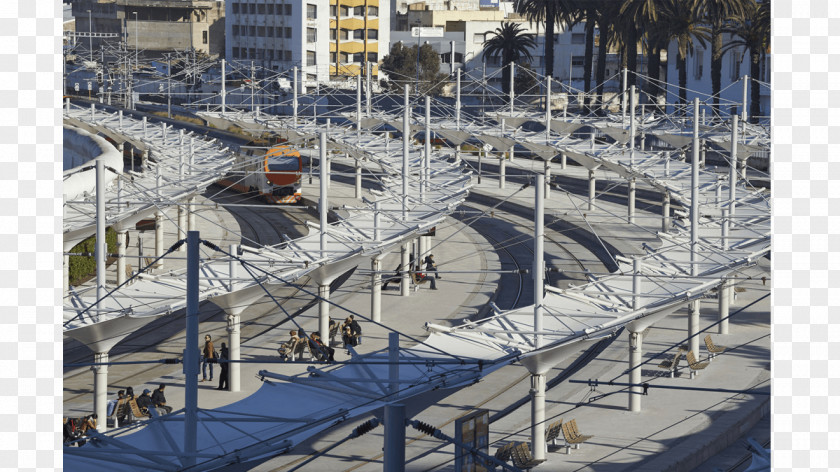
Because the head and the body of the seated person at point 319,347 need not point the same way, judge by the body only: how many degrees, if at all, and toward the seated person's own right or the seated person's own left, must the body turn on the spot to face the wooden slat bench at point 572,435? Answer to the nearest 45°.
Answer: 0° — they already face it

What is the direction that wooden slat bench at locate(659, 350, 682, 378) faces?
to the viewer's left

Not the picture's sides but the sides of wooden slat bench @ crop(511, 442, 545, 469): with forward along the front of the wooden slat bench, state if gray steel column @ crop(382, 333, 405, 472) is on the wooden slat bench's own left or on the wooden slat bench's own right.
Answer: on the wooden slat bench's own right

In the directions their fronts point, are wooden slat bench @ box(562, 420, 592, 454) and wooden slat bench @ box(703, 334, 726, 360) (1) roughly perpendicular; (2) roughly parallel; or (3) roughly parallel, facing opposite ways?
roughly parallel

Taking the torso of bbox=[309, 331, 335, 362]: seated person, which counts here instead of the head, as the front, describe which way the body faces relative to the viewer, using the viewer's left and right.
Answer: facing the viewer and to the right of the viewer

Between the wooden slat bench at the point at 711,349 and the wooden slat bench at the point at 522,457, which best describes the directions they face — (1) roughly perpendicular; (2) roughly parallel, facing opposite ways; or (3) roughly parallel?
roughly parallel

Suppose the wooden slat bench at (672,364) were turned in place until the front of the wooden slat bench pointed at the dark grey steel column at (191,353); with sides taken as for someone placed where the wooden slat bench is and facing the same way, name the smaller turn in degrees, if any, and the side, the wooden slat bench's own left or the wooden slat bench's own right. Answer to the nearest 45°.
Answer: approximately 90° to the wooden slat bench's own left
